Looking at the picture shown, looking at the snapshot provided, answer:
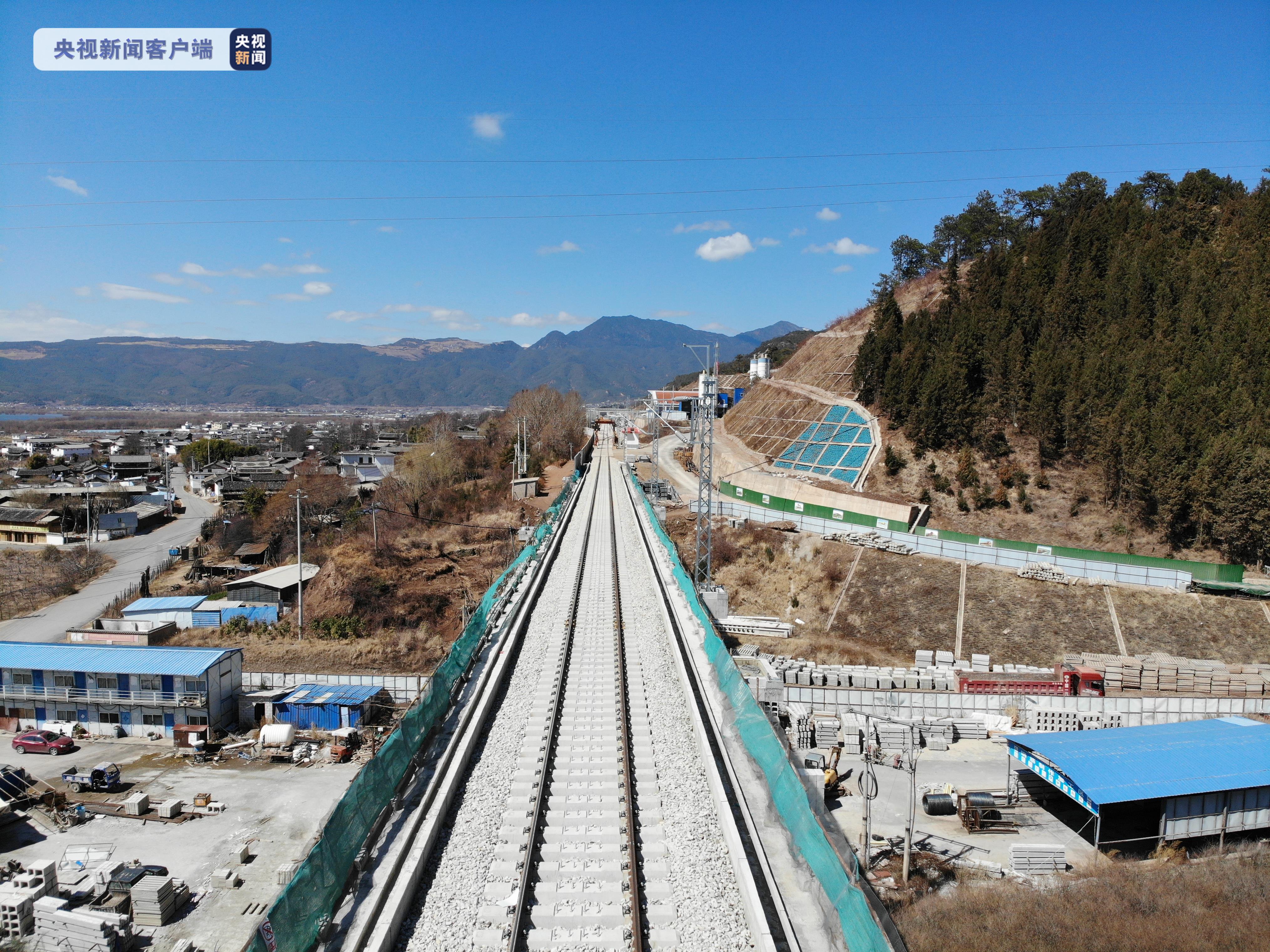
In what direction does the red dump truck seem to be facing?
to the viewer's right

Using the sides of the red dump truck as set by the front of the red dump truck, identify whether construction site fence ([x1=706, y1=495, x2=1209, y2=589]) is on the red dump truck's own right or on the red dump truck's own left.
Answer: on the red dump truck's own left

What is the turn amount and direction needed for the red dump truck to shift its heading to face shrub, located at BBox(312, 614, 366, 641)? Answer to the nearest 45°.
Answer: approximately 180°

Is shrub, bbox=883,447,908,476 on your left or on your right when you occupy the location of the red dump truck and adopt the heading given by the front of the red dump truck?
on your left

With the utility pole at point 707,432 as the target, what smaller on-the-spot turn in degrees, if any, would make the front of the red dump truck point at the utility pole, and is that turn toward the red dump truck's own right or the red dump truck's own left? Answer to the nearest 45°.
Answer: approximately 180°

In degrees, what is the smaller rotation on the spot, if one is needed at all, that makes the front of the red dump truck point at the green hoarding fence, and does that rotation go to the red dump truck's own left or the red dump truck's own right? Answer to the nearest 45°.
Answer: approximately 90° to the red dump truck's own left

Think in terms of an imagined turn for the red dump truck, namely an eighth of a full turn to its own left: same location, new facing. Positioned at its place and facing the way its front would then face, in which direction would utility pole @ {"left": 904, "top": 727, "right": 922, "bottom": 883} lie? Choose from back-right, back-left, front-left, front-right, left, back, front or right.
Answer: back-right

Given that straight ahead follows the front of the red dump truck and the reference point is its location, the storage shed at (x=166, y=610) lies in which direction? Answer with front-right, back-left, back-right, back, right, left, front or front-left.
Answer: back
